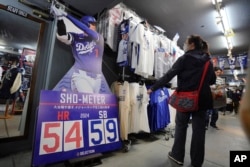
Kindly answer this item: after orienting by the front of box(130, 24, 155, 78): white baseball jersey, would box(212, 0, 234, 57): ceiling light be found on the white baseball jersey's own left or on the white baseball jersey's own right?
on the white baseball jersey's own left

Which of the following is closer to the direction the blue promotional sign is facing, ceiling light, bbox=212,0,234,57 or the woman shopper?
the woman shopper

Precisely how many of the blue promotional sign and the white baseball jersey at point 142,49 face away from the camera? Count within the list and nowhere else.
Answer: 0

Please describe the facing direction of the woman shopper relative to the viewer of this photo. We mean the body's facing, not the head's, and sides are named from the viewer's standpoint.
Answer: facing away from the viewer and to the left of the viewer

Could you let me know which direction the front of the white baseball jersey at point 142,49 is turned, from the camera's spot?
facing the viewer and to the right of the viewer

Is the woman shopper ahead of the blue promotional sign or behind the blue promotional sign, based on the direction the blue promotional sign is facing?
ahead

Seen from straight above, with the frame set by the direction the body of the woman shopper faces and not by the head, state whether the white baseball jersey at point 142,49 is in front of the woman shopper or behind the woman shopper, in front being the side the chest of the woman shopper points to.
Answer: in front

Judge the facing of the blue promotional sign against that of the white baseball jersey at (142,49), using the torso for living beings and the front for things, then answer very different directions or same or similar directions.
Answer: same or similar directions
